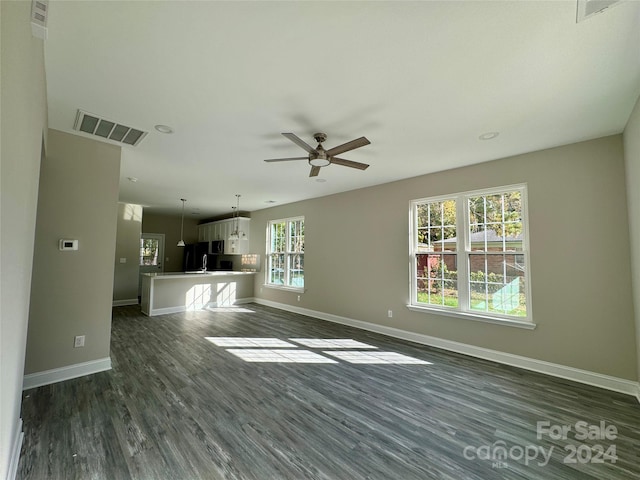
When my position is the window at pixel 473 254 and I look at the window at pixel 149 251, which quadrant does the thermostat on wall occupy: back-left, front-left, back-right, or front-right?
front-left

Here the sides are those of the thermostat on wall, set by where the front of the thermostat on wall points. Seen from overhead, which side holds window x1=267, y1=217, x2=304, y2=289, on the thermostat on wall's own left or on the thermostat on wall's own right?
on the thermostat on wall's own left

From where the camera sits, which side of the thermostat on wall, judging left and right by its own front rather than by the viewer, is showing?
front

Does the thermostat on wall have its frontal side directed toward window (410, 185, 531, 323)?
no

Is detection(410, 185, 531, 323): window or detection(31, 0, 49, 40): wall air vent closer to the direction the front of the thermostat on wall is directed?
the wall air vent

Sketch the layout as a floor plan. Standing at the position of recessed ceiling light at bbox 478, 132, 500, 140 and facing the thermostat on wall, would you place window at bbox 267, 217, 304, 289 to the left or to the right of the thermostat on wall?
right

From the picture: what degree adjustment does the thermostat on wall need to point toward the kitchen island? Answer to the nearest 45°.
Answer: approximately 135° to its left

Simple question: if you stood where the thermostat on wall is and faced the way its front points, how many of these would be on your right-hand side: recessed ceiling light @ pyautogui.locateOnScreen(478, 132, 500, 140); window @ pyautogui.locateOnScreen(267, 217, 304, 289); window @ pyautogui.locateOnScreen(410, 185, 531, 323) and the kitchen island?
0

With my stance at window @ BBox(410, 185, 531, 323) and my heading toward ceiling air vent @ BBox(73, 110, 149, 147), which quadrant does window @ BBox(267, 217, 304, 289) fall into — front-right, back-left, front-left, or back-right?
front-right

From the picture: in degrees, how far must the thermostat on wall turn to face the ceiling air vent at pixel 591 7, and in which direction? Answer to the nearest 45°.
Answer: approximately 45° to its left

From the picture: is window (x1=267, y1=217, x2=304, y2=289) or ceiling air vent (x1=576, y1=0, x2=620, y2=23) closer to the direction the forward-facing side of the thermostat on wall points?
the ceiling air vent

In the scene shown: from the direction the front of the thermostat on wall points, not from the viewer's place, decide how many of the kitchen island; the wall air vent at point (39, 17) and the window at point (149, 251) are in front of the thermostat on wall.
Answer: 1

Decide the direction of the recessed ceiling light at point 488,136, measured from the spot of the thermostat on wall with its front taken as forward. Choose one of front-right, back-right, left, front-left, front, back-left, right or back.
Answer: front-left

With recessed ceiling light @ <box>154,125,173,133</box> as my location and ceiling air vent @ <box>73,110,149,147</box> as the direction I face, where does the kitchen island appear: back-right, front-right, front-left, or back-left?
front-right

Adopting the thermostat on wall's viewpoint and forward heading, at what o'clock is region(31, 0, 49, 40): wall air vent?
The wall air vent is roughly at 12 o'clock from the thermostat on wall.

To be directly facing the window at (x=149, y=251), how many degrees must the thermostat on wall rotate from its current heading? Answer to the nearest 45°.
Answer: approximately 180°
